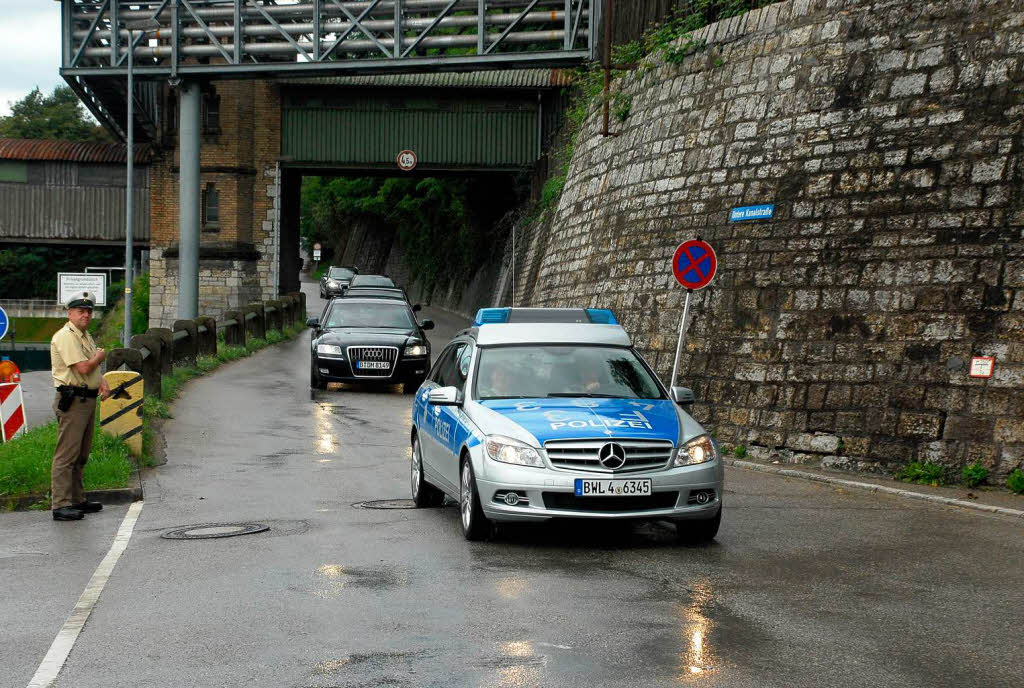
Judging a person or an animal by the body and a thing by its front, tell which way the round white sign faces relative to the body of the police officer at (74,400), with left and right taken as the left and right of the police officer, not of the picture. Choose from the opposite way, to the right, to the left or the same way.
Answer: to the right

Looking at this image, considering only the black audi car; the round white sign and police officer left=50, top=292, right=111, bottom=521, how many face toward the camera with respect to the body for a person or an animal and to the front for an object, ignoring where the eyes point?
2

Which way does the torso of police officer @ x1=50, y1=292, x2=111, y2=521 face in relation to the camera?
to the viewer's right

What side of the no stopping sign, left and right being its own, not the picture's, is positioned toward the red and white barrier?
right

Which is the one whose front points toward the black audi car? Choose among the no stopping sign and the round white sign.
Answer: the round white sign

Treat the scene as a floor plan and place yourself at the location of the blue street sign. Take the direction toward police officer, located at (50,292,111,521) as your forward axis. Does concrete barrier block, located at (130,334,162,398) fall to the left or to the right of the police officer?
right

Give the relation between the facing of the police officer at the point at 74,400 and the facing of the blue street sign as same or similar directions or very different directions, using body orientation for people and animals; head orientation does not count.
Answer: very different directions
